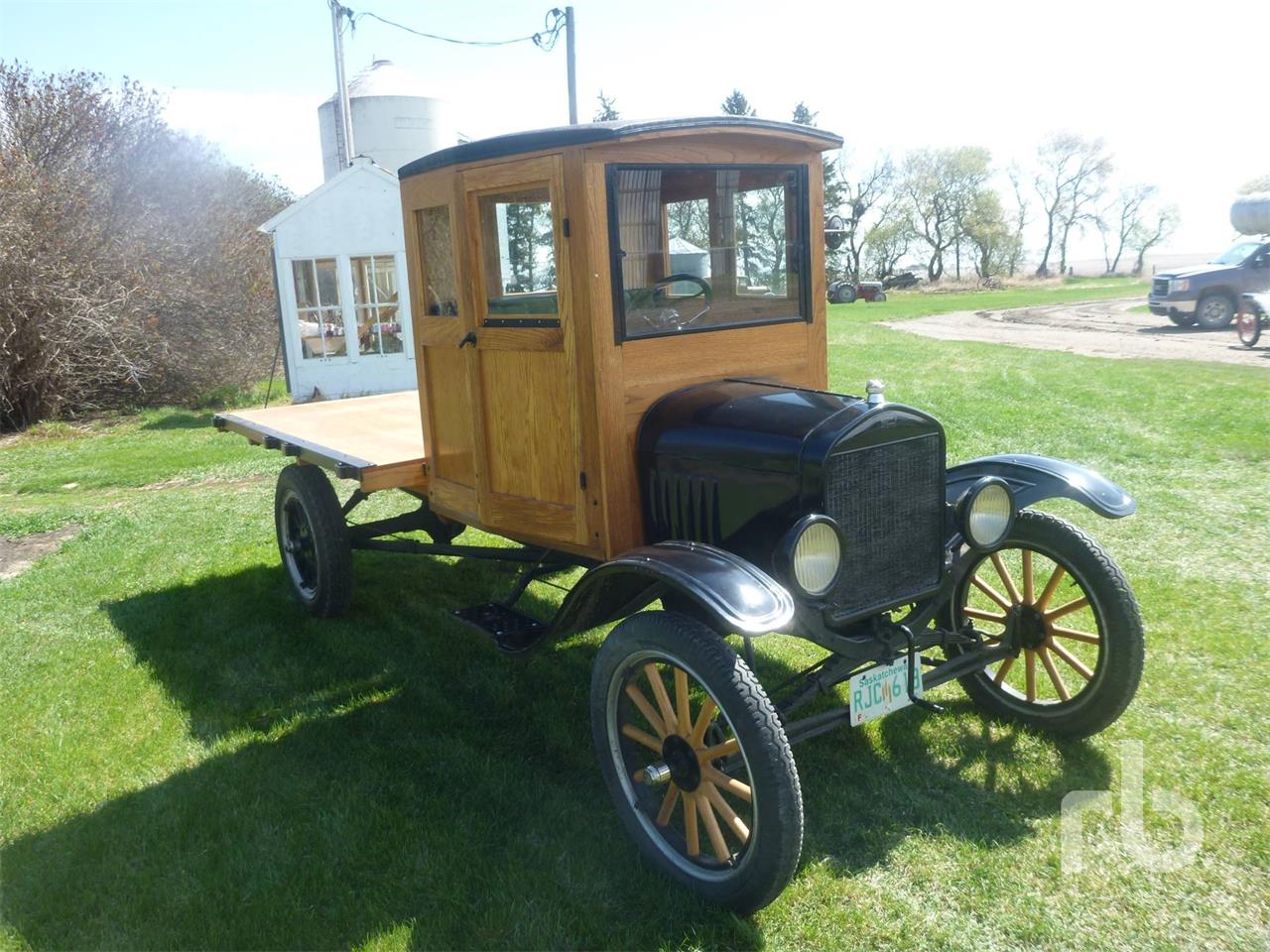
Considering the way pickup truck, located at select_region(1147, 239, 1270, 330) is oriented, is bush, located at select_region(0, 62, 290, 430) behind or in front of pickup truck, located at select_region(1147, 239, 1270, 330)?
in front

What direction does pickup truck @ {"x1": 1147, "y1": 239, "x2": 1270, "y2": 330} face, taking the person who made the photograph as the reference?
facing the viewer and to the left of the viewer

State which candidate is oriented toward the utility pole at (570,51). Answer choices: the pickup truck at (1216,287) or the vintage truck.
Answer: the pickup truck

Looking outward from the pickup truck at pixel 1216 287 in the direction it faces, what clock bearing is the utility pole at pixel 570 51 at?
The utility pole is roughly at 12 o'clock from the pickup truck.

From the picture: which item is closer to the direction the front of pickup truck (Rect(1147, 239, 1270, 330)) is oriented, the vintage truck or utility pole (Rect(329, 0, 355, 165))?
the utility pole

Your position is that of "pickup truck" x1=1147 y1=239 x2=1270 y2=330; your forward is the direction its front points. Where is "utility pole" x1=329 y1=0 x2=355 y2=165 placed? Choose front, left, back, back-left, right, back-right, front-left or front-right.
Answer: front

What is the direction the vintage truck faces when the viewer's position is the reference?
facing the viewer and to the right of the viewer

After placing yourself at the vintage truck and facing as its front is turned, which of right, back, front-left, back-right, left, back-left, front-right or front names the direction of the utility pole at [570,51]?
back-left

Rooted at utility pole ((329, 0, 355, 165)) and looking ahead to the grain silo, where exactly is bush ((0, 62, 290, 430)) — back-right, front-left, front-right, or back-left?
back-left

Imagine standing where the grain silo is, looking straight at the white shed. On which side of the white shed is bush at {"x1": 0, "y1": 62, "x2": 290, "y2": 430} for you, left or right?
right

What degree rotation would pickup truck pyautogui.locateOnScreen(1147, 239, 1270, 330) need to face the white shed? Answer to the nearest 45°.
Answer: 0° — it already faces it

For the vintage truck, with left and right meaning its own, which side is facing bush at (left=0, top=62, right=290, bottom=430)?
back

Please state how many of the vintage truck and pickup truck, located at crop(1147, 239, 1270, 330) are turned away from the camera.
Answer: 0
